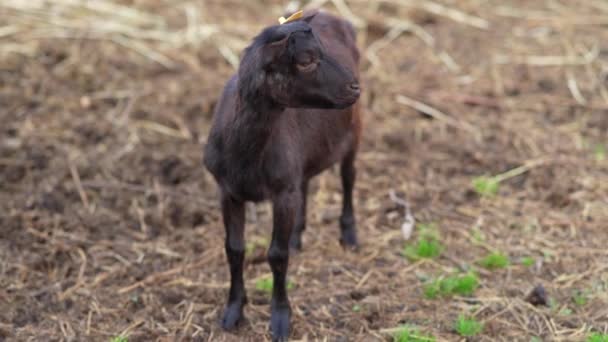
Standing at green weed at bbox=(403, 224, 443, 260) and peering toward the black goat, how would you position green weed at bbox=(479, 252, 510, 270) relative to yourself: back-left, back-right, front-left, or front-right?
back-left

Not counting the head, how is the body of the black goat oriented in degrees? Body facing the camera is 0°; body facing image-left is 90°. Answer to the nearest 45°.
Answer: approximately 45°

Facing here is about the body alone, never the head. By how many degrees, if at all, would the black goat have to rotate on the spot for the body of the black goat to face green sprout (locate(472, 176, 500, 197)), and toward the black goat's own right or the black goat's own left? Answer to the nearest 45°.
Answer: approximately 180°

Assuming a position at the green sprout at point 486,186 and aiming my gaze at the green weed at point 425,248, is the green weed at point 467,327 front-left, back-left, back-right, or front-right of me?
front-left
